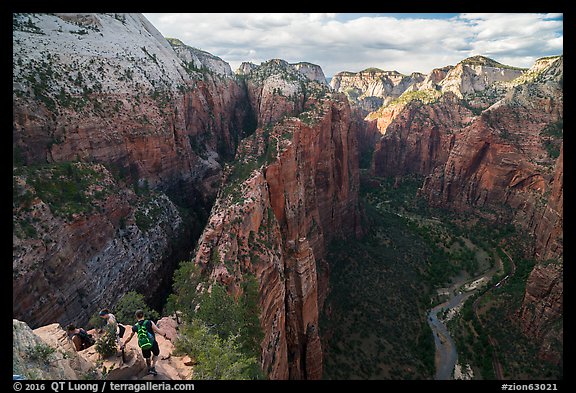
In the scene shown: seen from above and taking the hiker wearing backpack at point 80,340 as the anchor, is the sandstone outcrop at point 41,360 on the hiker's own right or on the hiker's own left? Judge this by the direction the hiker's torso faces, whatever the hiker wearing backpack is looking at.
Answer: on the hiker's own left

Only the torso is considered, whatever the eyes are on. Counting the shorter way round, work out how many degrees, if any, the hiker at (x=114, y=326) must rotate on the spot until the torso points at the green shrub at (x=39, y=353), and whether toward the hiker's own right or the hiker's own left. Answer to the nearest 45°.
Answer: approximately 45° to the hiker's own left
